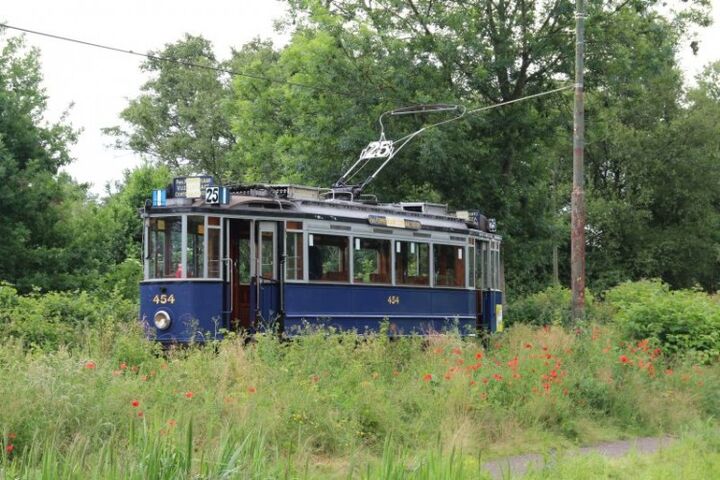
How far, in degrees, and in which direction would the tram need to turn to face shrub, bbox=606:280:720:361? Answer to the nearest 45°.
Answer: approximately 135° to its left

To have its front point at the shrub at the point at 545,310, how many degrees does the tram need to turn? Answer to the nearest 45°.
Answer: approximately 180°

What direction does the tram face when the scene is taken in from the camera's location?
facing the viewer and to the left of the viewer

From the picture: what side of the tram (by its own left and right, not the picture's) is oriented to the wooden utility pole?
back

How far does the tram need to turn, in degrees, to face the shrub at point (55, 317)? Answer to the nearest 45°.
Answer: approximately 45° to its right
